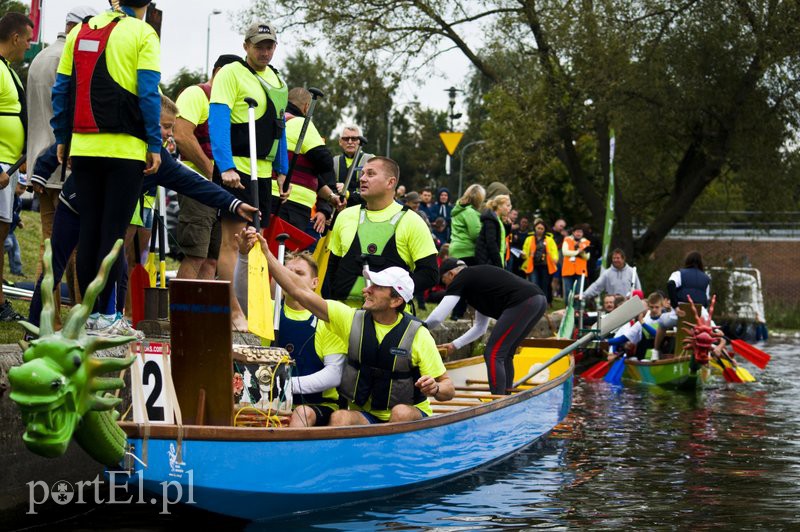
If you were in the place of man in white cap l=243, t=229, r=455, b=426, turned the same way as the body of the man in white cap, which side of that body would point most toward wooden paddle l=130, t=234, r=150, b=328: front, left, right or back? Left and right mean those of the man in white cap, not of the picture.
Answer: right

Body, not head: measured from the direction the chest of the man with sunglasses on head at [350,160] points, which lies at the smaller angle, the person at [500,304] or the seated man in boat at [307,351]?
the seated man in boat

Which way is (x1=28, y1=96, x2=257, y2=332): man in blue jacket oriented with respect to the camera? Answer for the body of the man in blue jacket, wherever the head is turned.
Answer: to the viewer's right

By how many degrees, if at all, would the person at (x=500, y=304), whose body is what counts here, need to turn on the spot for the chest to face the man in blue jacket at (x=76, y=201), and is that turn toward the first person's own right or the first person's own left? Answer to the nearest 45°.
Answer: approximately 45° to the first person's own left

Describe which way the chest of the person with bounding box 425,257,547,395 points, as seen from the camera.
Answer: to the viewer's left

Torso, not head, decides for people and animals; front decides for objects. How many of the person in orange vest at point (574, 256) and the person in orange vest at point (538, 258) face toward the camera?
2

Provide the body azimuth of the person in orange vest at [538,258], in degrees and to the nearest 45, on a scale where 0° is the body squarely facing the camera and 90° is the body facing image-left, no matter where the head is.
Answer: approximately 0°

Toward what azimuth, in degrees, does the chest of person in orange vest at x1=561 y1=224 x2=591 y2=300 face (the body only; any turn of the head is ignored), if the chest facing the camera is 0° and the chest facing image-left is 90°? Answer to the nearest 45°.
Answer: approximately 0°

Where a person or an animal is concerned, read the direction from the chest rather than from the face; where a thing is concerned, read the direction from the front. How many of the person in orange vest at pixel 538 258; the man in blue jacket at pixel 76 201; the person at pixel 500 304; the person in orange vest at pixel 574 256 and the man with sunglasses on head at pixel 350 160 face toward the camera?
3

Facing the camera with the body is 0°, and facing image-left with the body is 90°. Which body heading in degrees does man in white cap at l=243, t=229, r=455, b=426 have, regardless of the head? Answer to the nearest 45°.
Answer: approximately 45°

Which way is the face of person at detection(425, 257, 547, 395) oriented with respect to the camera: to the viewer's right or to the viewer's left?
to the viewer's left
